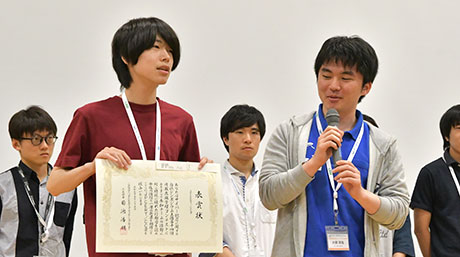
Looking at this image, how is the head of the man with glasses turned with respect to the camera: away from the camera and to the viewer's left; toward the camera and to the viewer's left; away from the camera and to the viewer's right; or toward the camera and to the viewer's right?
toward the camera and to the viewer's right

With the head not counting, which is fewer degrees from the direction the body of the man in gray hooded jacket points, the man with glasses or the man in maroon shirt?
the man in maroon shirt

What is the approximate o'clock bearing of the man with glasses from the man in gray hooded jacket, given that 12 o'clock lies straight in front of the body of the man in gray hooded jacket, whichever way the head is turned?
The man with glasses is roughly at 4 o'clock from the man in gray hooded jacket.

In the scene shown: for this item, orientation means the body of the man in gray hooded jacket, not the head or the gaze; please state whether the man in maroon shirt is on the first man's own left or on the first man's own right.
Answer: on the first man's own right

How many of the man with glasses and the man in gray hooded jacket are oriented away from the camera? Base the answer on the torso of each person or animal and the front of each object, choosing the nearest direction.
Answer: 0

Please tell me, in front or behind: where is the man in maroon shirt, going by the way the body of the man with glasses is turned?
in front

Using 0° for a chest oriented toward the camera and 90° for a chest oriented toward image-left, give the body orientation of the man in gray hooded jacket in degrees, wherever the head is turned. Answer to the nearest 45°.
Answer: approximately 0°

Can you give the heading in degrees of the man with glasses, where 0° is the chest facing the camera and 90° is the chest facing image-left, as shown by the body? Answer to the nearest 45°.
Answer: approximately 315°
